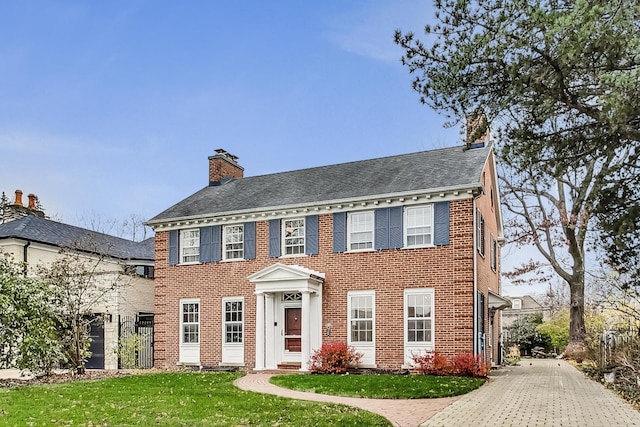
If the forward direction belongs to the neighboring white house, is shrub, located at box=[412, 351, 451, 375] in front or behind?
in front

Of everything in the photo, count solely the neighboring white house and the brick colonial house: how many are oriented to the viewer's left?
0

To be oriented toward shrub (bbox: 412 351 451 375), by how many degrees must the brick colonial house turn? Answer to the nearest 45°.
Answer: approximately 45° to its left

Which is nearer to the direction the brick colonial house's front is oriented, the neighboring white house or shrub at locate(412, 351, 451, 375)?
the shrub

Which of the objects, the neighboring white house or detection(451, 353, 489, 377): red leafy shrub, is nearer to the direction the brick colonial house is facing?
the red leafy shrub

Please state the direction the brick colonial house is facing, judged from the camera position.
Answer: facing the viewer

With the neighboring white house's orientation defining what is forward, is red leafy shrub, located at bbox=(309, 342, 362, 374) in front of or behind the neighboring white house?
in front

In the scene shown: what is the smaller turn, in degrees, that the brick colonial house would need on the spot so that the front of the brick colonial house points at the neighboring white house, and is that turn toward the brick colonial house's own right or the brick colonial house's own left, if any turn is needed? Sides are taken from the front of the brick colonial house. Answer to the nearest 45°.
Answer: approximately 135° to the brick colonial house's own right
